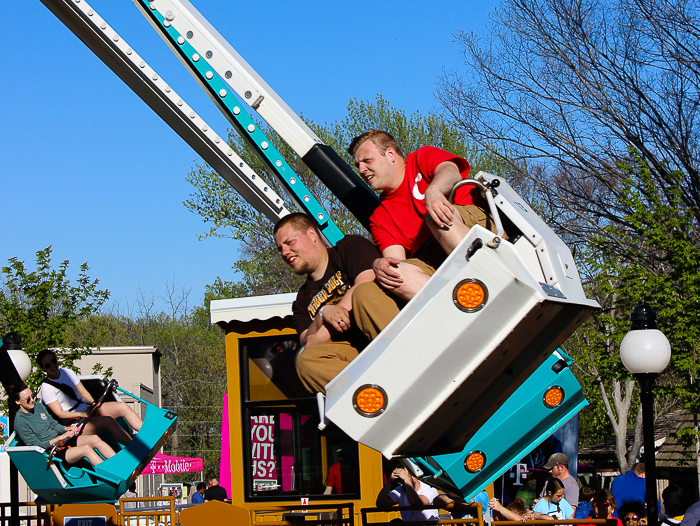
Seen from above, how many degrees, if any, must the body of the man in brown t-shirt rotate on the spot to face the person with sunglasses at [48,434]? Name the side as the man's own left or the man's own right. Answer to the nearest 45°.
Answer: approximately 90° to the man's own right

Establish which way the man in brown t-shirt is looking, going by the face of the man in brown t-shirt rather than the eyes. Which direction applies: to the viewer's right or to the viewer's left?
to the viewer's left

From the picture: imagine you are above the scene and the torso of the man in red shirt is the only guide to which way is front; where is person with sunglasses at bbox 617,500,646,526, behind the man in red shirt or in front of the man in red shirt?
behind

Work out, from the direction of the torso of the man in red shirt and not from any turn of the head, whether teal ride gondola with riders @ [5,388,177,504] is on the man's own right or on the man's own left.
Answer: on the man's own right
